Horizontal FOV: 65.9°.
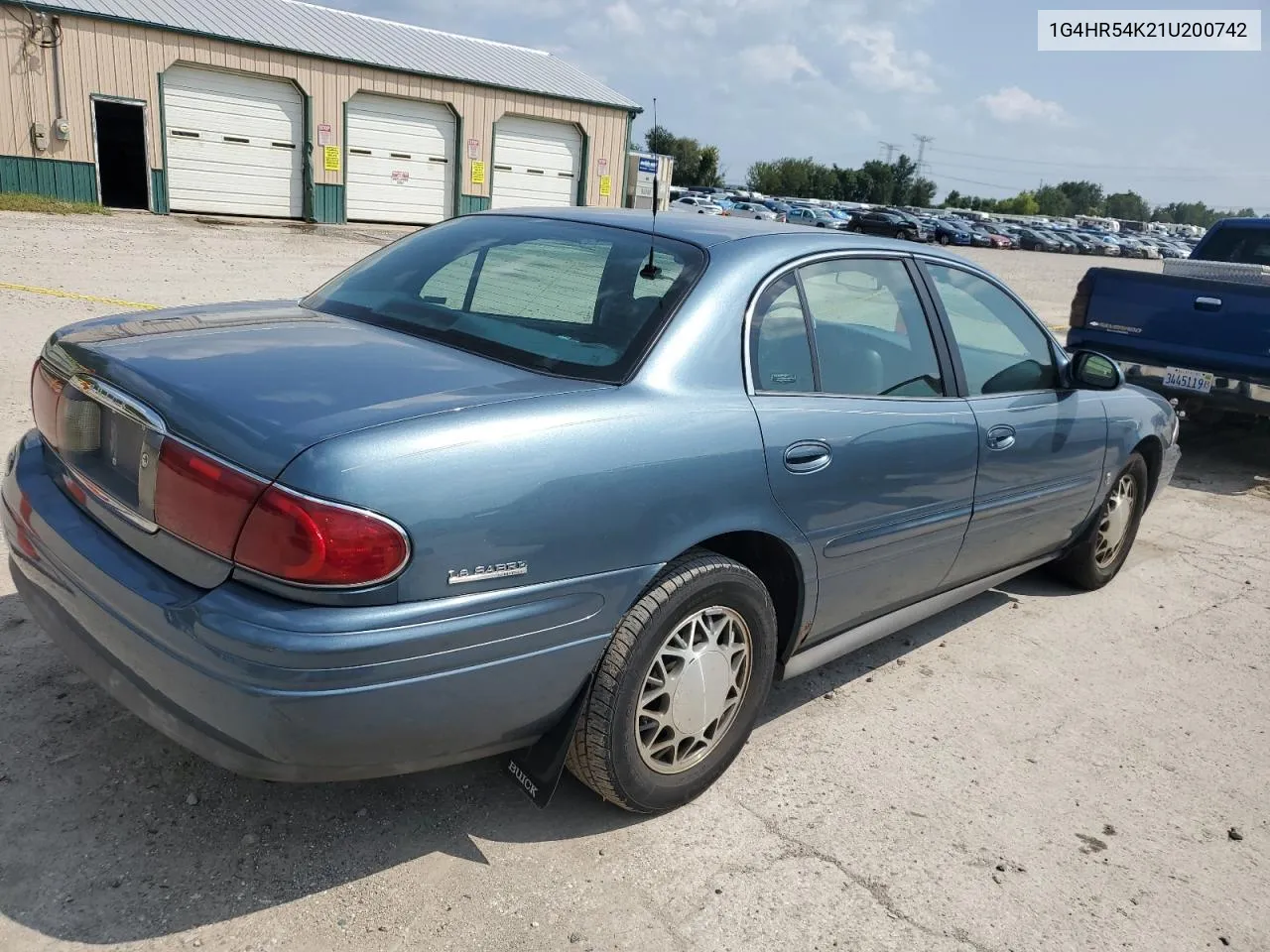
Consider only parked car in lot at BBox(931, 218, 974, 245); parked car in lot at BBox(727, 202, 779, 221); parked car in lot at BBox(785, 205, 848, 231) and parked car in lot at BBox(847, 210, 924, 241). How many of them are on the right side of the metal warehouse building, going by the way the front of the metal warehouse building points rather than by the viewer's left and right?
0

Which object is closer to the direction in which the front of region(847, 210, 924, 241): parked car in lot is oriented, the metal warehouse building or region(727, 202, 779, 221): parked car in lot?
the metal warehouse building

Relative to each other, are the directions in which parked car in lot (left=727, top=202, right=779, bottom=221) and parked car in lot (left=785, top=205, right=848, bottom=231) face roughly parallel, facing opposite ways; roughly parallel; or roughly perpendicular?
roughly parallel

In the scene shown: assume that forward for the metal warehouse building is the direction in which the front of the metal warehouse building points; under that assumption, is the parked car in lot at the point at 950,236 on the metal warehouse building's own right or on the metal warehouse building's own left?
on the metal warehouse building's own left

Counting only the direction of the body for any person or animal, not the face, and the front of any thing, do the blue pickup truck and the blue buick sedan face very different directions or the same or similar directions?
same or similar directions

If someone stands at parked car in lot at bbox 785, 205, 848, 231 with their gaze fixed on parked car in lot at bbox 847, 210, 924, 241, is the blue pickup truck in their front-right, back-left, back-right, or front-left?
front-right

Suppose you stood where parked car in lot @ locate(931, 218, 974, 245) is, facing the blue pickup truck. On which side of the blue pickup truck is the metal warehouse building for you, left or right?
right

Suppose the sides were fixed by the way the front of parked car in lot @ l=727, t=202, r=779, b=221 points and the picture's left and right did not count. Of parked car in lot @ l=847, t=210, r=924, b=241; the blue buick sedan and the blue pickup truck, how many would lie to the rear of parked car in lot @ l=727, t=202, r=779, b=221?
0

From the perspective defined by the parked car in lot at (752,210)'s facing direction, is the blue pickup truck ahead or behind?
ahead

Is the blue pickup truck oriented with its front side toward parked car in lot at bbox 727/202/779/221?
no

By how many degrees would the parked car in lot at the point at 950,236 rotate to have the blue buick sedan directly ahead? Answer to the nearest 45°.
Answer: approximately 45° to its right

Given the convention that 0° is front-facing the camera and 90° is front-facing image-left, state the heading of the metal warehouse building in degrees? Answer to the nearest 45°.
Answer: approximately 315°

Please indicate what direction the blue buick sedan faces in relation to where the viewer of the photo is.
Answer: facing away from the viewer and to the right of the viewer
